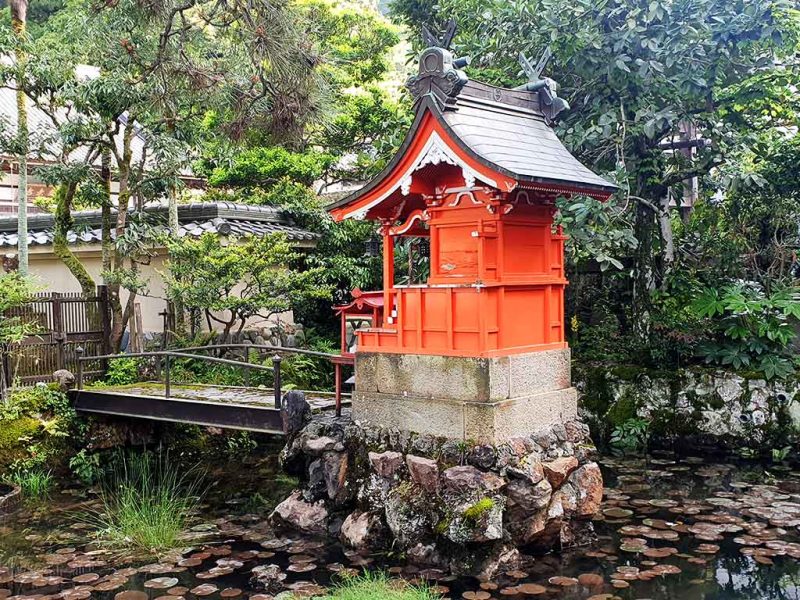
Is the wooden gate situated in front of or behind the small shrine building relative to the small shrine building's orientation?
in front

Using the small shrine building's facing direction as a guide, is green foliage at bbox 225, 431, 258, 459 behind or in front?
in front

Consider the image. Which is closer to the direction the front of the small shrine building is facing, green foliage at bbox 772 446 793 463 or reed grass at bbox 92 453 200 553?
the reed grass
